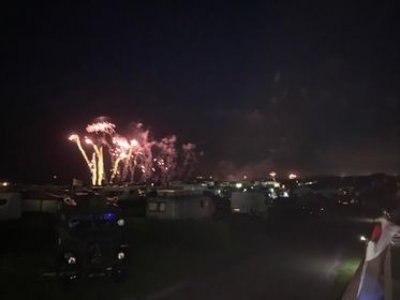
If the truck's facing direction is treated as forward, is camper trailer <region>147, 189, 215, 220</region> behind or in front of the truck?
behind

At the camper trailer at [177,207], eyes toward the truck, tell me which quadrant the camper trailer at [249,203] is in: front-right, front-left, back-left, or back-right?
back-left

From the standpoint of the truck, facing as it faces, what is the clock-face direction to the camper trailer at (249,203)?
The camper trailer is roughly at 7 o'clock from the truck.

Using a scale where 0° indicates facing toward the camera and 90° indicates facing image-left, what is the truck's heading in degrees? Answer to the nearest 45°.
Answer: approximately 0°

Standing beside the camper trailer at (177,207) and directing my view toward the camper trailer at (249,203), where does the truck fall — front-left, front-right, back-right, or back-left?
back-right
